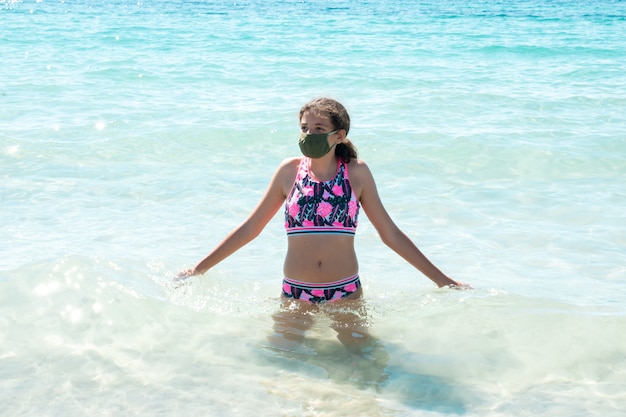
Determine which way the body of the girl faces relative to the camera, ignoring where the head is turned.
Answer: toward the camera
